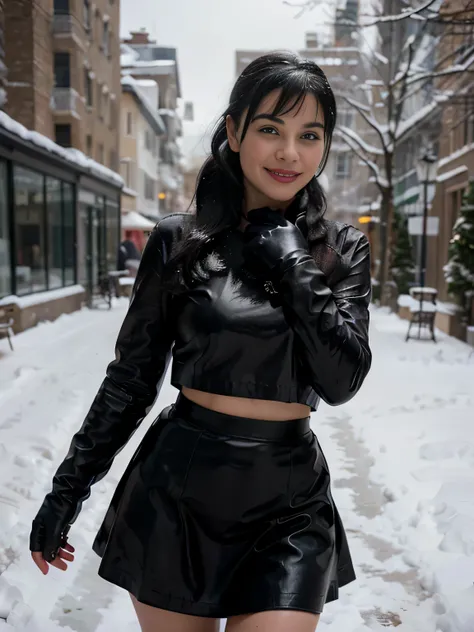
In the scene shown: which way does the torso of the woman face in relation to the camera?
toward the camera

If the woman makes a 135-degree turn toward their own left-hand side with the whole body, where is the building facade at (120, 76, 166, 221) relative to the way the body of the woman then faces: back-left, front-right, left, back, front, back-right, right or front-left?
front-left

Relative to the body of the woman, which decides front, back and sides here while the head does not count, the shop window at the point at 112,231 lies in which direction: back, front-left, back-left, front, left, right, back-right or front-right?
back

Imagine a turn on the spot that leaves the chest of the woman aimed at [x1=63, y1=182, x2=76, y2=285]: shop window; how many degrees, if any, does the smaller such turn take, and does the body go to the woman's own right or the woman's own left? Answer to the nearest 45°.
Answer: approximately 180°

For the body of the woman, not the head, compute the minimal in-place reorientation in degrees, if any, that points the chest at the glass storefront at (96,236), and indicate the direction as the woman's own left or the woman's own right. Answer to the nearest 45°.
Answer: approximately 180°

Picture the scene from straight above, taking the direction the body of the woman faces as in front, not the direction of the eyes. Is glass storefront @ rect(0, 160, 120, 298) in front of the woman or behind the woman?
behind

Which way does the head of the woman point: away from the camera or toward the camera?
toward the camera

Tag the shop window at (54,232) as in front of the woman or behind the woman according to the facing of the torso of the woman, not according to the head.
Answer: behind

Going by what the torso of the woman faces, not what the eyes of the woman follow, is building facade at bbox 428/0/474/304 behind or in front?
behind
